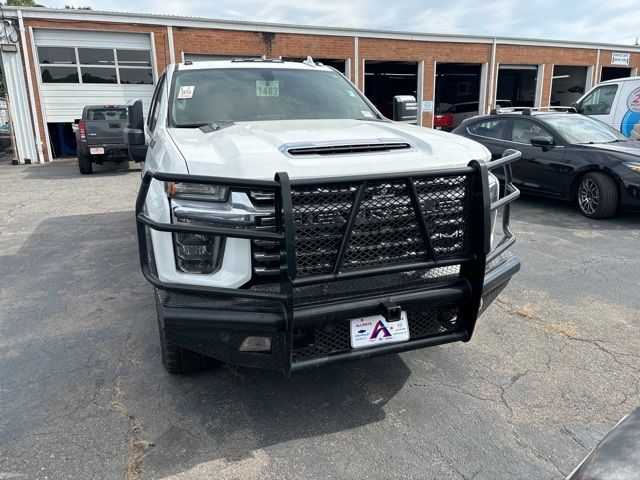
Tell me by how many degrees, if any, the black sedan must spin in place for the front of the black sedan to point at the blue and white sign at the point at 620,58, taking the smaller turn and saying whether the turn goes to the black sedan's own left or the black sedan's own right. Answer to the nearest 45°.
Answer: approximately 135° to the black sedan's own left

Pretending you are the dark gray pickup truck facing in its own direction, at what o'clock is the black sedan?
The black sedan is roughly at 5 o'clock from the dark gray pickup truck.

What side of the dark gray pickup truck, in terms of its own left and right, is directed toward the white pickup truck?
back

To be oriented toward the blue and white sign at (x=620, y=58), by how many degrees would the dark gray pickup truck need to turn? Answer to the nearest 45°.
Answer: approximately 90° to its right

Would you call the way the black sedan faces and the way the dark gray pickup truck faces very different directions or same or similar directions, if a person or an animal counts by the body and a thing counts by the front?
very different directions

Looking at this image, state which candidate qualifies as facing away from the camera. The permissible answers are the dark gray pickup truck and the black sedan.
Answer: the dark gray pickup truck

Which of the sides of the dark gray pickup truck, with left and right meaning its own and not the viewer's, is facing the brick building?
front

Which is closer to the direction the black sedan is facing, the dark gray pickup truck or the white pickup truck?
the white pickup truck

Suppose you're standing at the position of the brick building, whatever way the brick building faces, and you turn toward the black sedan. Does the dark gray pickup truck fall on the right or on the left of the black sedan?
right

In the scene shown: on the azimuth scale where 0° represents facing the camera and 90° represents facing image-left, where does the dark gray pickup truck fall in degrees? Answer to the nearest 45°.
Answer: approximately 180°

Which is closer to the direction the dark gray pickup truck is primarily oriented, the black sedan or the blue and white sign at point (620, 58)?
the blue and white sign

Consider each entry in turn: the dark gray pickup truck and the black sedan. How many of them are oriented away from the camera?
1

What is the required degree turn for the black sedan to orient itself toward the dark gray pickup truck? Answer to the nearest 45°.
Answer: approximately 135° to its right
